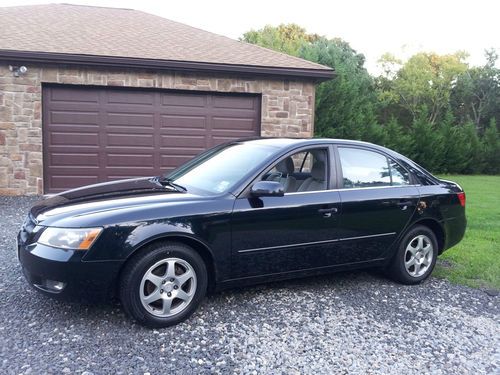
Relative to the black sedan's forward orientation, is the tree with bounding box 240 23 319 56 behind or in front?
behind

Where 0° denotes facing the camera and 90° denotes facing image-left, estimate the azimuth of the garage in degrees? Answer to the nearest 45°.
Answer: approximately 0°

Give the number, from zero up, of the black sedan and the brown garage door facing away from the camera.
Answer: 0

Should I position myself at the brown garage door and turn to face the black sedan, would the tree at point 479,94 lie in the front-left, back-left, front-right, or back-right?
back-left

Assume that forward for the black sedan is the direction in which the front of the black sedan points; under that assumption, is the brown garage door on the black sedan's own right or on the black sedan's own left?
on the black sedan's own right

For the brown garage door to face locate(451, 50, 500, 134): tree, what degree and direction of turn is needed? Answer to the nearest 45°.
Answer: approximately 135° to its left

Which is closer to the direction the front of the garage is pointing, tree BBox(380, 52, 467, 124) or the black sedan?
the black sedan

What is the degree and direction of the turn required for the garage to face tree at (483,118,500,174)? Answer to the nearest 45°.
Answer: approximately 135° to its left

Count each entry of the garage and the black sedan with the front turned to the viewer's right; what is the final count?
0

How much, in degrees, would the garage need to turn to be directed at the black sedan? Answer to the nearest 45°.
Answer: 0° — it already faces it

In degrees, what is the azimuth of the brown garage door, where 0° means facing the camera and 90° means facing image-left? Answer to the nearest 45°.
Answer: approximately 0°

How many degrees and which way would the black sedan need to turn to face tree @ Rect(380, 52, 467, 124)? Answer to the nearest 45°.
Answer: approximately 135° to its right
